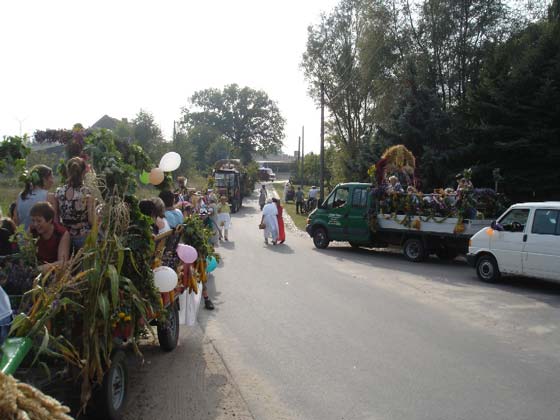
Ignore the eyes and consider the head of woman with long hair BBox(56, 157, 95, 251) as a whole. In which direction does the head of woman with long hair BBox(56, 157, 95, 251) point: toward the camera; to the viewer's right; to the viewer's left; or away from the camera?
away from the camera

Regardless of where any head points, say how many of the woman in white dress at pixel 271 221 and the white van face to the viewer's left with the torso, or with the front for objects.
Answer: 1

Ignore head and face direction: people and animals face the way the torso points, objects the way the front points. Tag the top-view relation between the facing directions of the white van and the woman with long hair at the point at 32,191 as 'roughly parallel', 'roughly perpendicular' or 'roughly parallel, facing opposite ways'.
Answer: roughly perpendicular

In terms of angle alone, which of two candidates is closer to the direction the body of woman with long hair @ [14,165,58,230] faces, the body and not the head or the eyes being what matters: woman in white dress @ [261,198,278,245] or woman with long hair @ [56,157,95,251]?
the woman in white dress

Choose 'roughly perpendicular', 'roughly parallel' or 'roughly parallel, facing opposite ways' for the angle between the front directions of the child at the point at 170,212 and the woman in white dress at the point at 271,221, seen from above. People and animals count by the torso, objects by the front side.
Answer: roughly parallel

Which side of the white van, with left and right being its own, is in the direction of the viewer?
left
